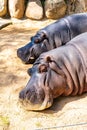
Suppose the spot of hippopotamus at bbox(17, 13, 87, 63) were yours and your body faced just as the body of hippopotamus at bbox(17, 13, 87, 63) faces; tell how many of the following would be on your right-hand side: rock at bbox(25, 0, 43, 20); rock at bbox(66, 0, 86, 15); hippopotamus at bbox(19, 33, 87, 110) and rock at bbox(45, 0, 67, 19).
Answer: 3

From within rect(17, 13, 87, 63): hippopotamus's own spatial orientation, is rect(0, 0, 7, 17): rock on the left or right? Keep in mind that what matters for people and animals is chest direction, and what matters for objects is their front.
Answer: on its right

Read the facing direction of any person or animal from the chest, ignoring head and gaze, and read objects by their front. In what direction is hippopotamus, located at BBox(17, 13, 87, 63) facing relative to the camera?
to the viewer's left

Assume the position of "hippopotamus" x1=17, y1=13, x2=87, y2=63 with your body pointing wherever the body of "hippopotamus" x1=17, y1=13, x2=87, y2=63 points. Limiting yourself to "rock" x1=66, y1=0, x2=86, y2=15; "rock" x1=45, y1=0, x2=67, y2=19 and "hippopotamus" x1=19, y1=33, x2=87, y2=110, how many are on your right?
2

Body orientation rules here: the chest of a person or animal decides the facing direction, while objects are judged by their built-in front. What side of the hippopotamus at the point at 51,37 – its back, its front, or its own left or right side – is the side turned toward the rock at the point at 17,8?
right

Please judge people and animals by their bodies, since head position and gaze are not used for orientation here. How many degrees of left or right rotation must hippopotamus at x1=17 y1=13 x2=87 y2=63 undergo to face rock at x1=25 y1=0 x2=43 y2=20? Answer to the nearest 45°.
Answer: approximately 90° to its right

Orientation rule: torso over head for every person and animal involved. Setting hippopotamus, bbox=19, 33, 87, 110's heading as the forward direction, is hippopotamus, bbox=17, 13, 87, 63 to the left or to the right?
on its right

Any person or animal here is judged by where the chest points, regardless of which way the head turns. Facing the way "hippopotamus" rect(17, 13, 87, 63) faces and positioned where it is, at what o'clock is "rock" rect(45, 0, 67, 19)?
The rock is roughly at 3 o'clock from the hippopotamus.

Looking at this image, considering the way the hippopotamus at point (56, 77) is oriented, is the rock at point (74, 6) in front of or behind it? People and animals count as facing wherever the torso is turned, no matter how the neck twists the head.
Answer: behind

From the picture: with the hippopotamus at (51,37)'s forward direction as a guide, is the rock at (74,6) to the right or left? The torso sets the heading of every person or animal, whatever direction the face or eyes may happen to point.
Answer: on its right

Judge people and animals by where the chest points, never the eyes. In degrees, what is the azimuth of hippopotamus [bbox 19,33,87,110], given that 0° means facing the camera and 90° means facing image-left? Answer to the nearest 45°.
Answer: approximately 45°

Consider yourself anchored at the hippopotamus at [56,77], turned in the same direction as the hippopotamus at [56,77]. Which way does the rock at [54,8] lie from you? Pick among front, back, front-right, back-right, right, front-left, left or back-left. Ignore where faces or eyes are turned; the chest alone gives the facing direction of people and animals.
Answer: back-right

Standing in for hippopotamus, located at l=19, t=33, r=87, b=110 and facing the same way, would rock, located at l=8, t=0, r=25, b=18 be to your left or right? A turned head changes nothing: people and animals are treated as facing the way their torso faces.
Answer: on your right
